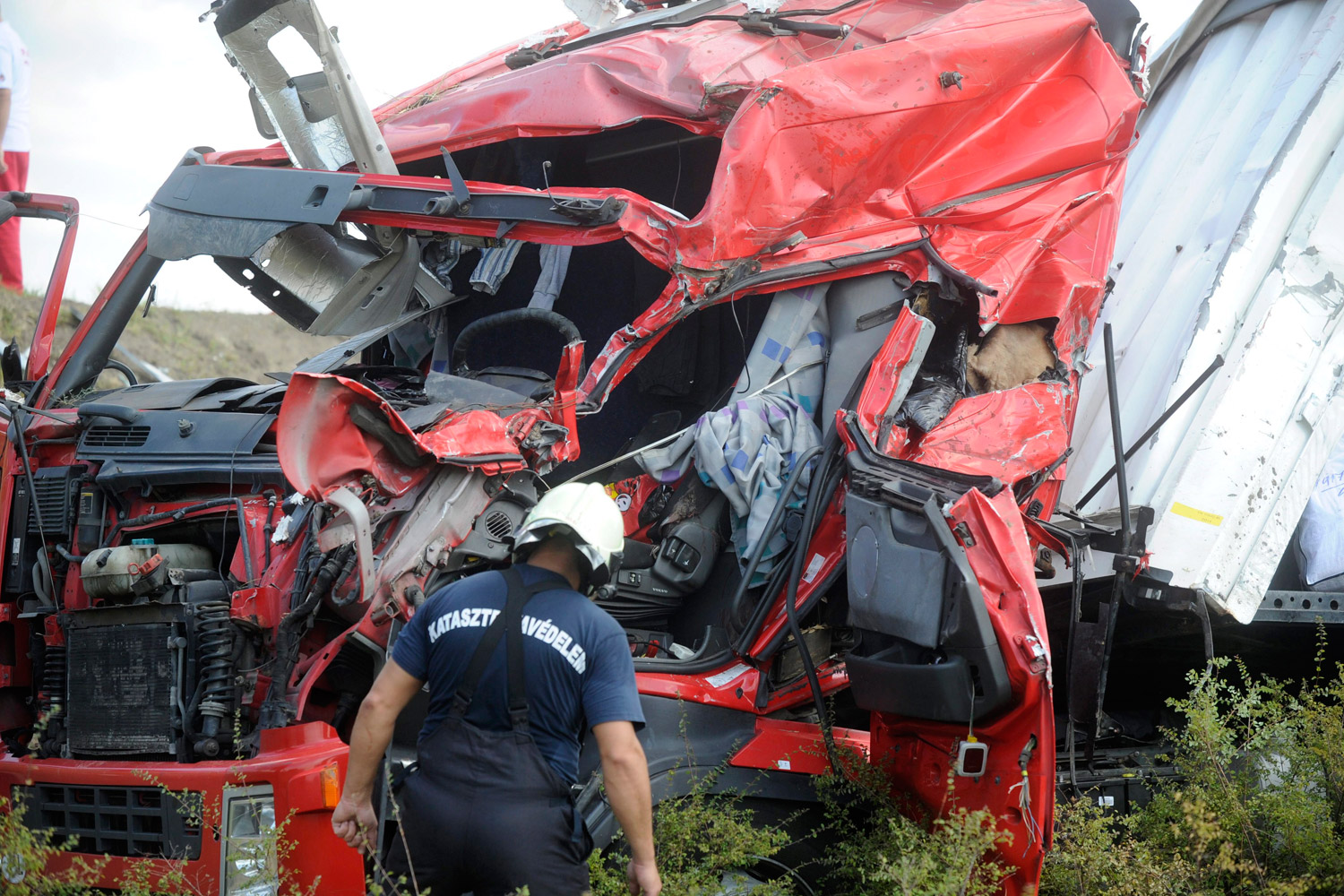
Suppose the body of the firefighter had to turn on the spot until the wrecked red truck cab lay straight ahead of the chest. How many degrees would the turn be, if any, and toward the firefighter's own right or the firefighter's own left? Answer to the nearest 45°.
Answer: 0° — they already face it

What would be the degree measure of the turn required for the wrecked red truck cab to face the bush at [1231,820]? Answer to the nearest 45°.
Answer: approximately 135° to its left

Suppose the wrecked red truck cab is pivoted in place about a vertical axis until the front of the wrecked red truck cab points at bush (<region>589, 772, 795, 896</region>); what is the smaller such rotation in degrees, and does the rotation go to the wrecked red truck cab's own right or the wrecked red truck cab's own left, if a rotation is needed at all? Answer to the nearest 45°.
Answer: approximately 45° to the wrecked red truck cab's own left

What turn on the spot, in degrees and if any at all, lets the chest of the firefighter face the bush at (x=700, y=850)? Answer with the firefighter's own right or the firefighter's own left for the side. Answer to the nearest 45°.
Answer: approximately 45° to the firefighter's own right

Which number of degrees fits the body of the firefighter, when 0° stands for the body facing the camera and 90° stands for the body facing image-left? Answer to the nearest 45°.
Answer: approximately 180°

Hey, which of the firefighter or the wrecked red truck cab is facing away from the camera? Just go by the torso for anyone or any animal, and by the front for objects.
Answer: the firefighter

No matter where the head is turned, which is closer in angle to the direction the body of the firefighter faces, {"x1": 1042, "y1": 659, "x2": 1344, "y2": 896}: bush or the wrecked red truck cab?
the wrecked red truck cab

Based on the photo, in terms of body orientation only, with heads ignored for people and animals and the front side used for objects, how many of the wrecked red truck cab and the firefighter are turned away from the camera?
1

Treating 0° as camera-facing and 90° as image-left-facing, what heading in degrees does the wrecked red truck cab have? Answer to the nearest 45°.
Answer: approximately 45°
